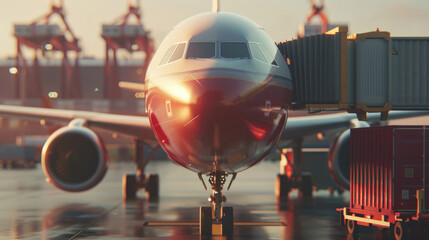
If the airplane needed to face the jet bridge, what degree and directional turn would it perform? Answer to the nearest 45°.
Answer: approximately 45° to its left

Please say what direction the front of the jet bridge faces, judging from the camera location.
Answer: facing to the left of the viewer

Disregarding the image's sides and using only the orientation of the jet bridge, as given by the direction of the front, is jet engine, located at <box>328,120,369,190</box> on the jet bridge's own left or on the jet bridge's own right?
on the jet bridge's own right

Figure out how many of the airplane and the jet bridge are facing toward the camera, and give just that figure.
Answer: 1

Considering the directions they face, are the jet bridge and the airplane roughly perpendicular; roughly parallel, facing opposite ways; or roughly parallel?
roughly perpendicular

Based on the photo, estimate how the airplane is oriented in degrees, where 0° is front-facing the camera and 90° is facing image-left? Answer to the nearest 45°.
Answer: approximately 0°
